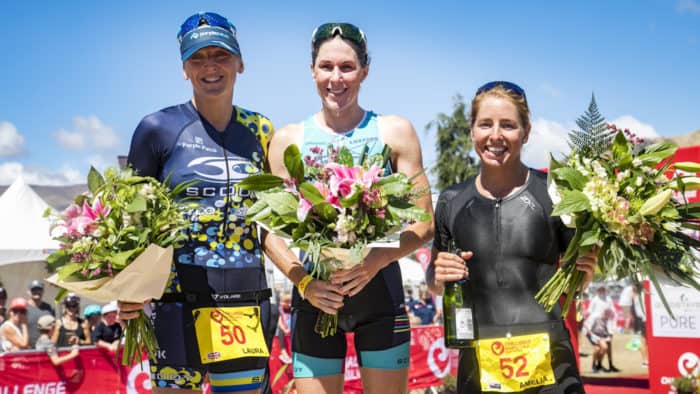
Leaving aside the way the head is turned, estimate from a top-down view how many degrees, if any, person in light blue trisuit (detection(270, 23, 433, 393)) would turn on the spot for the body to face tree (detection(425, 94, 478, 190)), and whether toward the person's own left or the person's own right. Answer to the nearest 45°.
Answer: approximately 180°

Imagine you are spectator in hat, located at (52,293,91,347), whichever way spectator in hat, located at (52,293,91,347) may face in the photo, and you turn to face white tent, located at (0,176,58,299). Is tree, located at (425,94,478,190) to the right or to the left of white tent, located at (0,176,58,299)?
right

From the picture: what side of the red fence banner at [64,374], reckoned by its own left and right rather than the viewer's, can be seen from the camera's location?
front

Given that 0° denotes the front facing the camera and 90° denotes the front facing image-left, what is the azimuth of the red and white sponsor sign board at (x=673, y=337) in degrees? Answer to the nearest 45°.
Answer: approximately 0°

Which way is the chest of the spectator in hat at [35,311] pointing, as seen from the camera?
toward the camera

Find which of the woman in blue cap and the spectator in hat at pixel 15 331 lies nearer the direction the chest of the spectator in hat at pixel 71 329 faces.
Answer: the woman in blue cap

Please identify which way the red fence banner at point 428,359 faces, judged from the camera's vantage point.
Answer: facing the viewer

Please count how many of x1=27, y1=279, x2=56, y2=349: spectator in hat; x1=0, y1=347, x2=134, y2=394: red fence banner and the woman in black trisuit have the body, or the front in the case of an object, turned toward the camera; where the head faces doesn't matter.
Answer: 3

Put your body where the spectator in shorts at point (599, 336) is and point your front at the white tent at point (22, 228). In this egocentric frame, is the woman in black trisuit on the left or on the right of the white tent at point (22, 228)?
left

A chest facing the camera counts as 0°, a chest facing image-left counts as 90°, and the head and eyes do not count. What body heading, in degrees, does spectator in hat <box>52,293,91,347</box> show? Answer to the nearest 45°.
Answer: approximately 0°

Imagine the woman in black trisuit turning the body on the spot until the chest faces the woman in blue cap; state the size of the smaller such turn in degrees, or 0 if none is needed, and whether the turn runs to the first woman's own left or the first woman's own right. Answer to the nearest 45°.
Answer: approximately 90° to the first woman's own right

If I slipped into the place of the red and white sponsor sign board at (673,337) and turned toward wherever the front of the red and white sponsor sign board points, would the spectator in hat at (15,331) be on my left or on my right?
on my right
